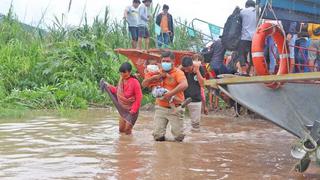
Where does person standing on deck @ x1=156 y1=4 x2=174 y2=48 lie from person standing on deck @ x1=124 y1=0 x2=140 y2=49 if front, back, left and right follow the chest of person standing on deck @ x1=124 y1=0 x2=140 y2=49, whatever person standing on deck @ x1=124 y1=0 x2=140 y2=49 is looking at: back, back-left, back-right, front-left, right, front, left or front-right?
left

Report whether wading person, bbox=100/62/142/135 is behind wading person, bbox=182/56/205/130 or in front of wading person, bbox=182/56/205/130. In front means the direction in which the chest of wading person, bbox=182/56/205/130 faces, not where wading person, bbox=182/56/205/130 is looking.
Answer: in front

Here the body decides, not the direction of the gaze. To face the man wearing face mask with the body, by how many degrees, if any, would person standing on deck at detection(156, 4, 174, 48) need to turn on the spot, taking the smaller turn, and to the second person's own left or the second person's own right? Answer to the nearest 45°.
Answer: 0° — they already face them

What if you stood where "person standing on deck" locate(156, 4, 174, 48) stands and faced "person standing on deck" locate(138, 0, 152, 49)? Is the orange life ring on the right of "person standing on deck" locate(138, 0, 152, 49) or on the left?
left

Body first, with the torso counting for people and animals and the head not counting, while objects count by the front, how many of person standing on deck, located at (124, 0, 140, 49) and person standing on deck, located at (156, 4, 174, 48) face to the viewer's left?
0

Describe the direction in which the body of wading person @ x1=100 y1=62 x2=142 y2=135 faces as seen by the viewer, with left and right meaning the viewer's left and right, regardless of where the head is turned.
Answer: facing the viewer and to the left of the viewer

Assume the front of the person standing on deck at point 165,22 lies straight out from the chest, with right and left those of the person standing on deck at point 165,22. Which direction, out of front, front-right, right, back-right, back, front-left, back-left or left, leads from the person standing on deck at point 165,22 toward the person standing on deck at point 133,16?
front-right

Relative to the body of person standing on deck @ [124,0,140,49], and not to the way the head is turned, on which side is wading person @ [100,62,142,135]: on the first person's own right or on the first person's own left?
on the first person's own right

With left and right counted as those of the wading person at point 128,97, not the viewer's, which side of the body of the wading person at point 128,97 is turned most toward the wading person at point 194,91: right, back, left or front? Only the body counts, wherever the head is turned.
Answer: back

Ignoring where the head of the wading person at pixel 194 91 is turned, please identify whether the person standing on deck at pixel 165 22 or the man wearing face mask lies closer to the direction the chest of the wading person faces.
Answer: the man wearing face mask

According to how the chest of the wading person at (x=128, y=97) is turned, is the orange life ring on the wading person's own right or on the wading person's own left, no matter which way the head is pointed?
on the wading person's own left

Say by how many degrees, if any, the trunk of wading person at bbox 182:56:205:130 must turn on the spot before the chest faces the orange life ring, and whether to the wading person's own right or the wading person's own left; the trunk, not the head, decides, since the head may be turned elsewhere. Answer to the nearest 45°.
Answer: approximately 90° to the wading person's own left

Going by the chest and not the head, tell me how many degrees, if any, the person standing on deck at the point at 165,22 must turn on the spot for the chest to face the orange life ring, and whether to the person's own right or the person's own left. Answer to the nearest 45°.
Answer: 0° — they already face it
